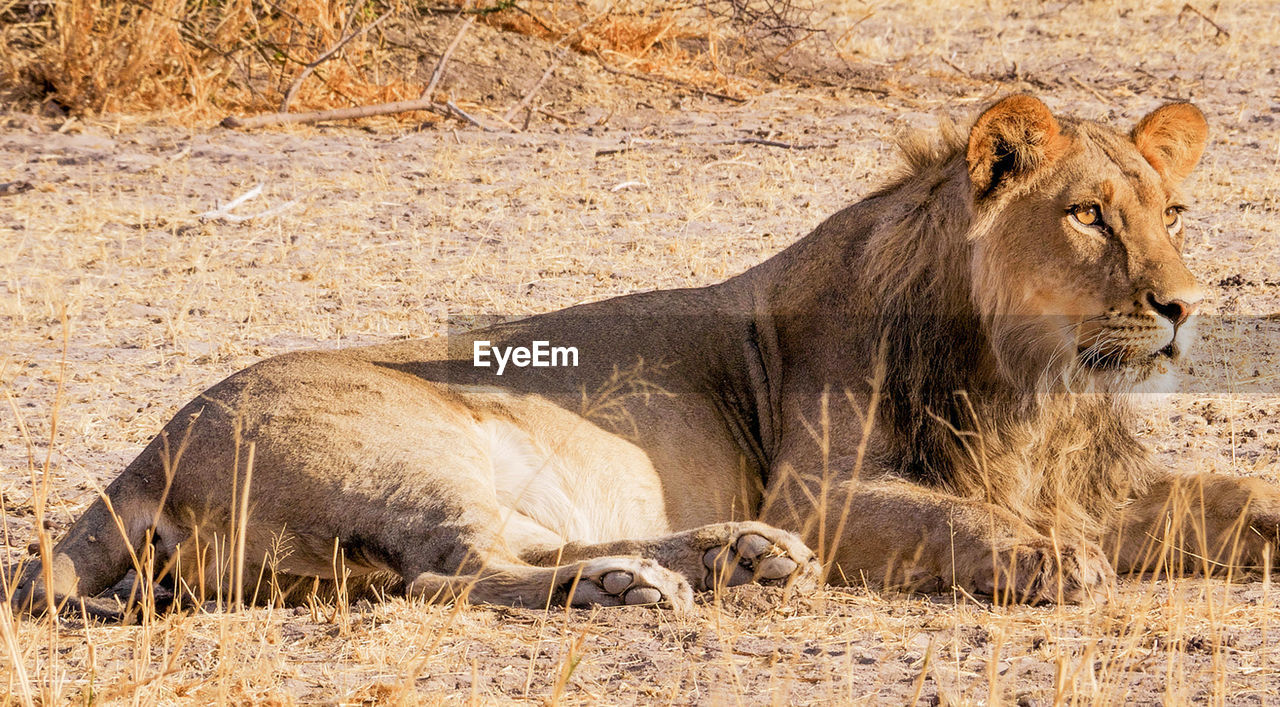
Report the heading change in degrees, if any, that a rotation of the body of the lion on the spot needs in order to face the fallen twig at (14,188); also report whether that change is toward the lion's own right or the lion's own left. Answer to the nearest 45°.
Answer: approximately 135° to the lion's own left

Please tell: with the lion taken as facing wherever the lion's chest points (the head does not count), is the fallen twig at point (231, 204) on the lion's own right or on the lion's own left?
on the lion's own left

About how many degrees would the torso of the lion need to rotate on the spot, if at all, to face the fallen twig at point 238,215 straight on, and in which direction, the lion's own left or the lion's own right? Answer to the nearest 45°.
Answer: approximately 135° to the lion's own left

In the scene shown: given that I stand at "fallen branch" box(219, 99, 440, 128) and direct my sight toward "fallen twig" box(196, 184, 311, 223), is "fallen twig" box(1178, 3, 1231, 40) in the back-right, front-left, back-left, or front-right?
back-left

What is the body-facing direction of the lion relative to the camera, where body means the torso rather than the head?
to the viewer's right

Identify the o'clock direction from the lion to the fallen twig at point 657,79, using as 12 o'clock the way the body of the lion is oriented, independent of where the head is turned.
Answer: The fallen twig is roughly at 9 o'clock from the lion.

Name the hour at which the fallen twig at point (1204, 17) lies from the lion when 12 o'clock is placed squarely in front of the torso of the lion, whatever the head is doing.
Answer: The fallen twig is roughly at 10 o'clock from the lion.

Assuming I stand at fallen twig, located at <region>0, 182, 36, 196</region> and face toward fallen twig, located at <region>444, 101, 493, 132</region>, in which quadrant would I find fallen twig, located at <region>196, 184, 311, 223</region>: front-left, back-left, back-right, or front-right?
front-right

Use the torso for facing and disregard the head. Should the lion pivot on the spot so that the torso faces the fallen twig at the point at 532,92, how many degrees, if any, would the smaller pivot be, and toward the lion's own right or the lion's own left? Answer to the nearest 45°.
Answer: approximately 90° to the lion's own left

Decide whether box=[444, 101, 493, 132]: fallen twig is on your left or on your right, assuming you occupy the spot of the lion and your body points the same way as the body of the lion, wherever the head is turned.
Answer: on your left

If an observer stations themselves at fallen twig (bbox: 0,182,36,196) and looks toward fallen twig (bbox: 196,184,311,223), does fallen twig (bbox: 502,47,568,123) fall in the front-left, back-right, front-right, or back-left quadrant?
front-left

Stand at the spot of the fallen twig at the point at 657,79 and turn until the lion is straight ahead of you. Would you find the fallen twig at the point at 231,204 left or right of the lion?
right

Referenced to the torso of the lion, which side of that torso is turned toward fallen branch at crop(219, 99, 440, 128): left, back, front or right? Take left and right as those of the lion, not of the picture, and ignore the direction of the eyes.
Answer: left

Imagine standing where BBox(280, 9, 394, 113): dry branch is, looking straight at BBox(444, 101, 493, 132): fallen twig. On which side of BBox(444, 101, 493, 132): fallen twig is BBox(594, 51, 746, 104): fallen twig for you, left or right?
left

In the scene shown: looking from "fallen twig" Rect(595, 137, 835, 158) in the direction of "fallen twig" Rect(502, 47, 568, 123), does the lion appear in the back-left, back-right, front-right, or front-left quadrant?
back-left

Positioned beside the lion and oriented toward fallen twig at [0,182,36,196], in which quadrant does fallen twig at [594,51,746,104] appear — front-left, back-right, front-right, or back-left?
front-right
